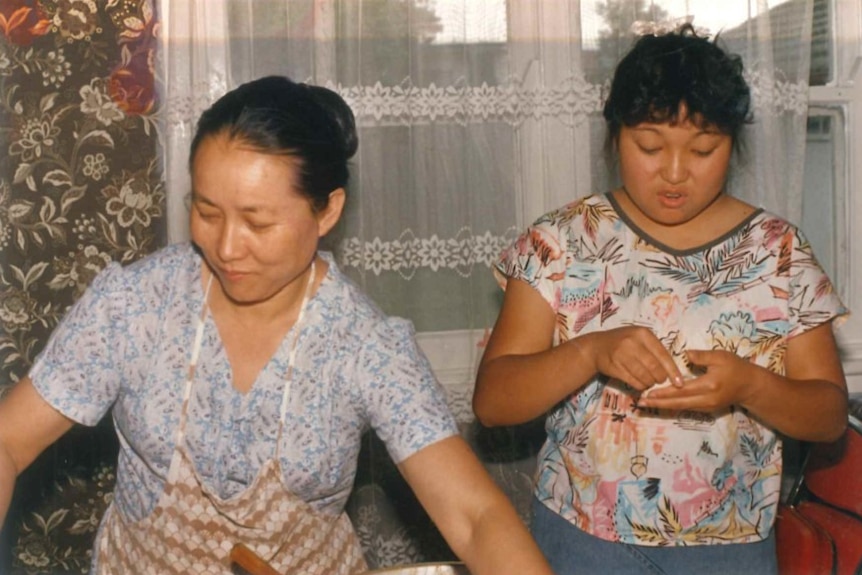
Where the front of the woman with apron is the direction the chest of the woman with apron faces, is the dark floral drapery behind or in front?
behind

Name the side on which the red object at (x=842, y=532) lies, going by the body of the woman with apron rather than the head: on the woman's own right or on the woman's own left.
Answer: on the woman's own left

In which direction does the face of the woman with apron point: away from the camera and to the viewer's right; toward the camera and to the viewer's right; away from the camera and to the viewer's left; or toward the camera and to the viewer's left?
toward the camera and to the viewer's left

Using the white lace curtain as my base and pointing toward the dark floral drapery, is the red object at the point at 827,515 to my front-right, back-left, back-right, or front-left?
back-left

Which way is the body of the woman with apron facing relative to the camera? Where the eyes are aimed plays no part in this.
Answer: toward the camera

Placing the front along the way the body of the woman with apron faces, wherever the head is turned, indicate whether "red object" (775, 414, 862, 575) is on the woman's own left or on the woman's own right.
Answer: on the woman's own left
